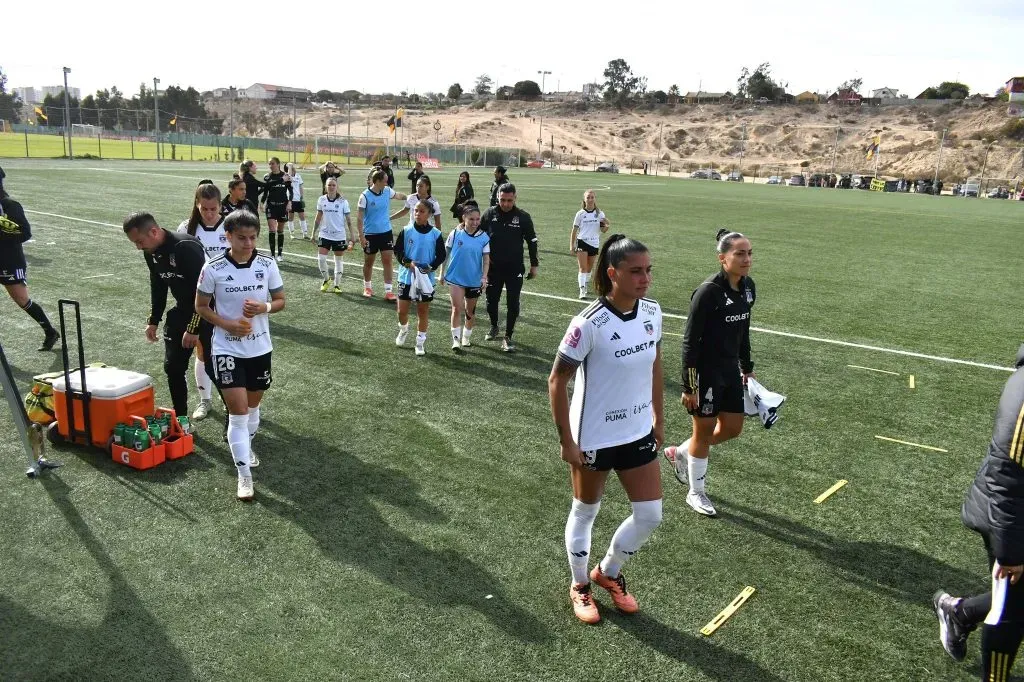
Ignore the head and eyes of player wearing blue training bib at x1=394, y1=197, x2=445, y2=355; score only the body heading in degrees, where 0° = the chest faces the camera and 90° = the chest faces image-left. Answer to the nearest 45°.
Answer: approximately 0°

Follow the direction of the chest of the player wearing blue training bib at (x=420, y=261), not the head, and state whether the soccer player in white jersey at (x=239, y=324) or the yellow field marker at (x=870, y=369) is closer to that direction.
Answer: the soccer player in white jersey

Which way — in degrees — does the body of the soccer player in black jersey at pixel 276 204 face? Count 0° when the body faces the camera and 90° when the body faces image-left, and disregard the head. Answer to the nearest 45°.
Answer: approximately 0°

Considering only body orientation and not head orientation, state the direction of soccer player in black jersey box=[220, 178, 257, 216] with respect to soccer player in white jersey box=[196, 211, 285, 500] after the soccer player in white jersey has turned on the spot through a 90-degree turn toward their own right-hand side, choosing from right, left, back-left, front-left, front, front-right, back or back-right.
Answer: right

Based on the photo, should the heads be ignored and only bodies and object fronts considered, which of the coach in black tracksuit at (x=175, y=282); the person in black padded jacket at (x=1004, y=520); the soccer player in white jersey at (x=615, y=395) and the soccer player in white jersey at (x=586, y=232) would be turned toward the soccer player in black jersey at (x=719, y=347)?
the soccer player in white jersey at (x=586, y=232)

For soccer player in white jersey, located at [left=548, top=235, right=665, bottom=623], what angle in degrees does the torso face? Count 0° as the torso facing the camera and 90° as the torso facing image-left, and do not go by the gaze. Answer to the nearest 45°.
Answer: approximately 315°
